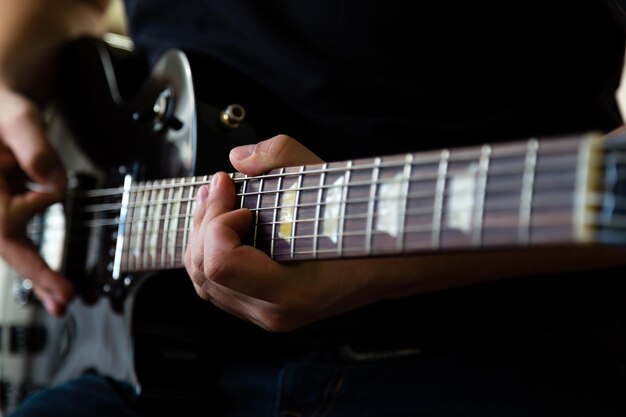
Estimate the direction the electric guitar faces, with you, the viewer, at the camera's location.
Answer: facing the viewer and to the left of the viewer
